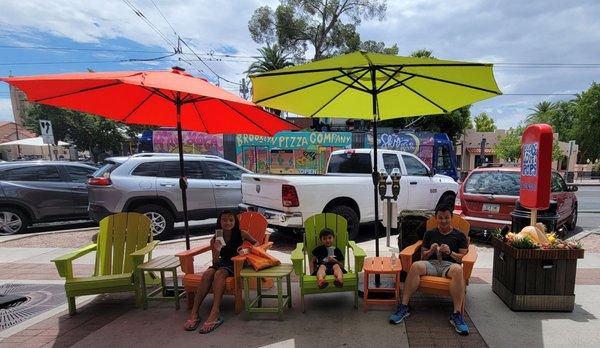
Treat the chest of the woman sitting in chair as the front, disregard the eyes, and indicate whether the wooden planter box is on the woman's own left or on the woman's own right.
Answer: on the woman's own left

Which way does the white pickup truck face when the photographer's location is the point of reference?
facing away from the viewer and to the right of the viewer

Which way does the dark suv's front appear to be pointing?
to the viewer's right

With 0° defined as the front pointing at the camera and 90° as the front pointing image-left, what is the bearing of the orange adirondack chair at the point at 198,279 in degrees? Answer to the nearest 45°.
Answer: approximately 45°

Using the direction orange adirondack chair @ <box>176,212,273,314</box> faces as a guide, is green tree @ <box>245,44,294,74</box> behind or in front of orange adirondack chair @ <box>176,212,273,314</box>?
behind

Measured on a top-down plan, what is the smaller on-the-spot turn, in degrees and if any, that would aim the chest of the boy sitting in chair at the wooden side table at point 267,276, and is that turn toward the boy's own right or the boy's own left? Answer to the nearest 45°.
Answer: approximately 45° to the boy's own right

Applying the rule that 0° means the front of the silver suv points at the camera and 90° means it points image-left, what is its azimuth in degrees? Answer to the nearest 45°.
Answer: approximately 225°

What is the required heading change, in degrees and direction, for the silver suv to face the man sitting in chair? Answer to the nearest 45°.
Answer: approximately 90° to its right

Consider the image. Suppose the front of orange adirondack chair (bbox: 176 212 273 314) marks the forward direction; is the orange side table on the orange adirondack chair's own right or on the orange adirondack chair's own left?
on the orange adirondack chair's own left
